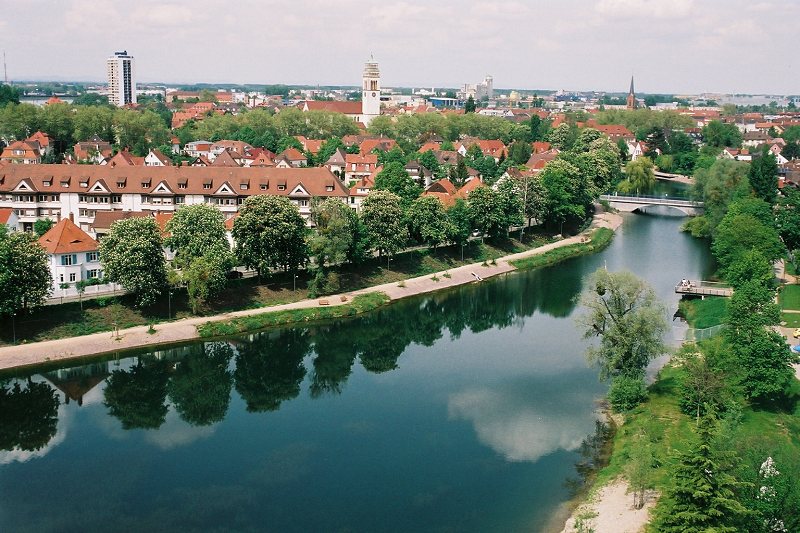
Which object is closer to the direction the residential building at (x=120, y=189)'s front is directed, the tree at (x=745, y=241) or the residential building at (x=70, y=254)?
the residential building

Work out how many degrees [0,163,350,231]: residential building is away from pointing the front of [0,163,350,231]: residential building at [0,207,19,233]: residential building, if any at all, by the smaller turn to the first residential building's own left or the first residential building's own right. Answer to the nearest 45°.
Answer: approximately 45° to the first residential building's own right

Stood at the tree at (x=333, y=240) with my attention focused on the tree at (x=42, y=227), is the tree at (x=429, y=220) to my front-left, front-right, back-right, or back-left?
back-right

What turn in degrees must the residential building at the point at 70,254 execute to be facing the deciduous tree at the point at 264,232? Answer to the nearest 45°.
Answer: approximately 90° to its left

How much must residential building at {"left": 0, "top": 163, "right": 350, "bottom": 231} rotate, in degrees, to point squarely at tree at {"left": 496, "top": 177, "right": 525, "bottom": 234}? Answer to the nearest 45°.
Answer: approximately 90° to its left

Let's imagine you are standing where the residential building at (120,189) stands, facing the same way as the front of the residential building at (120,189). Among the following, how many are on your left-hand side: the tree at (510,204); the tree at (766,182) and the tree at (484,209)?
3

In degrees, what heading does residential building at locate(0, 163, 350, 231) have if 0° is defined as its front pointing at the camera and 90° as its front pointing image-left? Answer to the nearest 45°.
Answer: approximately 0°

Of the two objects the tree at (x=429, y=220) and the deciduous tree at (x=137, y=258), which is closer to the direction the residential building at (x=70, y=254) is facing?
the deciduous tree

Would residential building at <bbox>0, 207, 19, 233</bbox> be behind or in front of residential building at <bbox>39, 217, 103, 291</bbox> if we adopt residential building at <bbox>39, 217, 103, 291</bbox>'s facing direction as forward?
behind

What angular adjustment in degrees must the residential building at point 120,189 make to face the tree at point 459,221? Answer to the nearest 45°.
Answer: approximately 90° to its left

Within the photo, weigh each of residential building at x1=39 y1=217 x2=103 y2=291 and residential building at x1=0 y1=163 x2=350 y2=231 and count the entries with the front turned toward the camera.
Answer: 2
